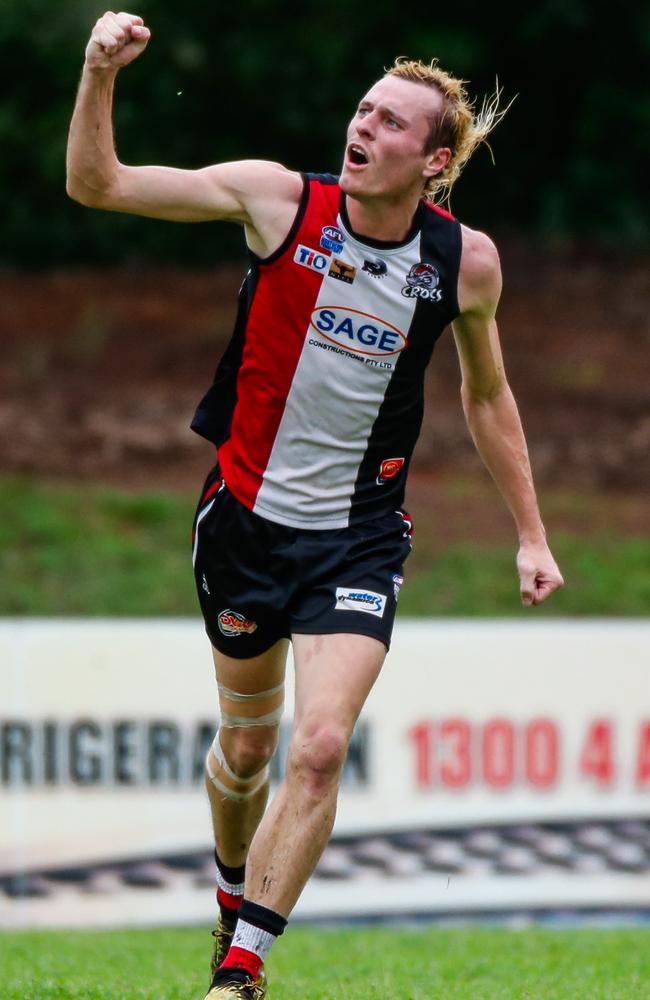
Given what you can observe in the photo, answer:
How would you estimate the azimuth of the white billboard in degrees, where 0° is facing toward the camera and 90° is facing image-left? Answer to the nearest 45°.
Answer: approximately 0°
